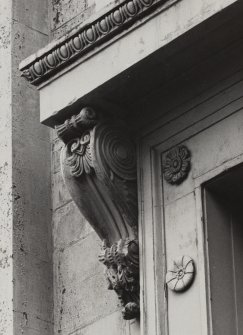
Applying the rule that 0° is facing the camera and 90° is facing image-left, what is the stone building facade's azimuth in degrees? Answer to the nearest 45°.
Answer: approximately 45°
